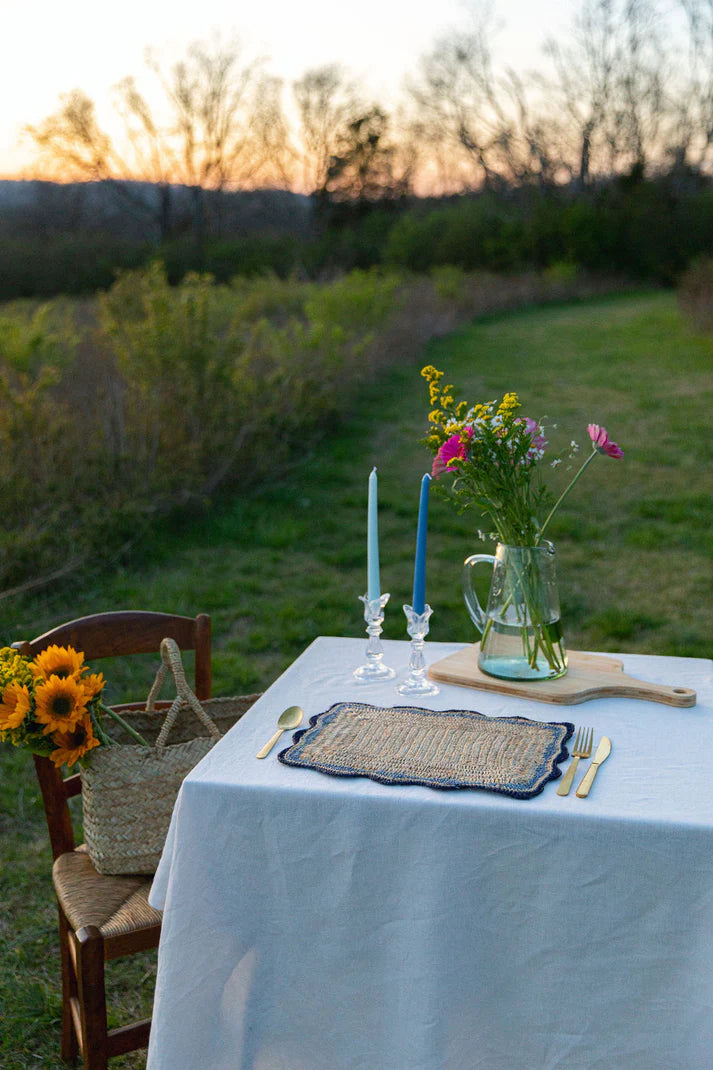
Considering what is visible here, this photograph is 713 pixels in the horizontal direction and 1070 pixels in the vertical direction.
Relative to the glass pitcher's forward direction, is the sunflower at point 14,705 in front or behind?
behind

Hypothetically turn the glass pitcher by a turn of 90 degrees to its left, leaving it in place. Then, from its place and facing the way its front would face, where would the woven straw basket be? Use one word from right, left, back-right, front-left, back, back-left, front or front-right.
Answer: left

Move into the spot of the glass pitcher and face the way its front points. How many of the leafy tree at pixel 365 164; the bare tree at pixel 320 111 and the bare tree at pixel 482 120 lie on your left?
3

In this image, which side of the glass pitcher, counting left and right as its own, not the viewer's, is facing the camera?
right

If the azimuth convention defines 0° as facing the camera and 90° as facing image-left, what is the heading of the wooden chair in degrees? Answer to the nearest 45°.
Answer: approximately 315°
